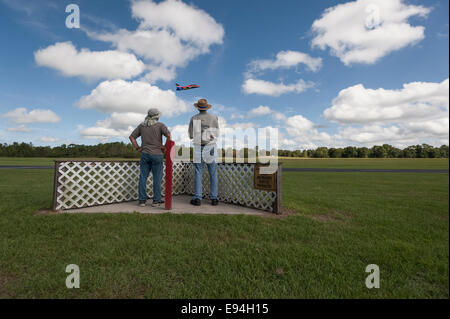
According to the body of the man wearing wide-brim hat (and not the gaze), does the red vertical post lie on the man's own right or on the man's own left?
on the man's own left

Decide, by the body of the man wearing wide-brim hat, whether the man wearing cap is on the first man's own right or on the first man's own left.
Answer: on the first man's own left

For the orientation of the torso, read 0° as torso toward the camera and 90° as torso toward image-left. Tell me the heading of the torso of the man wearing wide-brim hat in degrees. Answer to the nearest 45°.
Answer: approximately 180°
